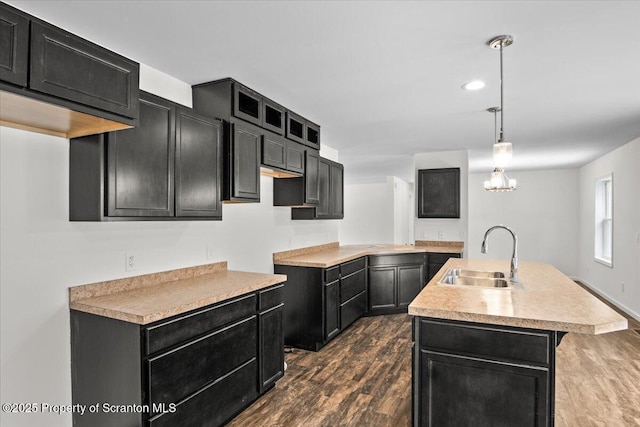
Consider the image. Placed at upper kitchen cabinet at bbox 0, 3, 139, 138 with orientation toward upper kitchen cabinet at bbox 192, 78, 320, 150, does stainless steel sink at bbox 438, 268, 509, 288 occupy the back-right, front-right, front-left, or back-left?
front-right

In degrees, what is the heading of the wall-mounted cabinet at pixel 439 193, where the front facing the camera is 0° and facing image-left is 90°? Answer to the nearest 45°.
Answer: approximately 0°

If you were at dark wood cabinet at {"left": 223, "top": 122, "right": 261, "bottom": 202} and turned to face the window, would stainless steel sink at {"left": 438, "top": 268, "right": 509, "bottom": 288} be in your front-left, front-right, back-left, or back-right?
front-right

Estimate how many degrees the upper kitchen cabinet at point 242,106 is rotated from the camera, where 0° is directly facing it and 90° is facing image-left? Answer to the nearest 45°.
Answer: approximately 315°

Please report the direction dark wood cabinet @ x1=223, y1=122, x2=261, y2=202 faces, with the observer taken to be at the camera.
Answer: facing the viewer and to the right of the viewer

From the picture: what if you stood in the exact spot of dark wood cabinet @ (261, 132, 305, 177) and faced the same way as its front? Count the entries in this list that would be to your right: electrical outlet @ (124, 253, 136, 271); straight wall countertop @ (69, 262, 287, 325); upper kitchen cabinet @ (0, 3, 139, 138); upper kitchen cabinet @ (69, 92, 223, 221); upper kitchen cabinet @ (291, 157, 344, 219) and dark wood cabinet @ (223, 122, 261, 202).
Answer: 5

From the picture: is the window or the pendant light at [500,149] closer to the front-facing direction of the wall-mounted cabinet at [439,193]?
the pendant light

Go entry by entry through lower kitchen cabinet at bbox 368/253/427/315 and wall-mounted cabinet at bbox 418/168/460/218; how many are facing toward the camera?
2

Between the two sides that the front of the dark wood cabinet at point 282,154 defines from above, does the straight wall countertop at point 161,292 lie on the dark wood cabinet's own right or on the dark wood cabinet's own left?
on the dark wood cabinet's own right

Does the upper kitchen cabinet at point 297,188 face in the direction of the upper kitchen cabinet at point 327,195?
no

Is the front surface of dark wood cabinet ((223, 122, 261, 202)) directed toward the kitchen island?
yes

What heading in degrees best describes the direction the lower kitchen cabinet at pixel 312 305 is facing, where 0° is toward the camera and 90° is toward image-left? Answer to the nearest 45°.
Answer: approximately 315°

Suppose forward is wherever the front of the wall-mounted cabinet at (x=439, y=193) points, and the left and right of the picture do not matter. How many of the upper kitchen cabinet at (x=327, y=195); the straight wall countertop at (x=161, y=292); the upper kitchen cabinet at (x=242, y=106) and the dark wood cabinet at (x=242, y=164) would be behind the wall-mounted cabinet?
0

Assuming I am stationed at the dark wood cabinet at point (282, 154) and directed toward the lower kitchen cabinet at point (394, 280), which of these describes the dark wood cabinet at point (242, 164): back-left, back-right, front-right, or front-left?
back-right

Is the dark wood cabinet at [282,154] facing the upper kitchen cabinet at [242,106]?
no

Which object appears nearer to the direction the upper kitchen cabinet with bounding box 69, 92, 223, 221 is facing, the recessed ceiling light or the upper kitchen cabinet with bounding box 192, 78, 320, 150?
the recessed ceiling light

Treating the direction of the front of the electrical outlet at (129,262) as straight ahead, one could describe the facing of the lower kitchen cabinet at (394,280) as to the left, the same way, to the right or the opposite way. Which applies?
to the right

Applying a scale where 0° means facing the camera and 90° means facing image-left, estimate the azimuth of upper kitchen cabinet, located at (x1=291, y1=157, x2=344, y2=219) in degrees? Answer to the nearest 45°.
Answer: approximately 315°
